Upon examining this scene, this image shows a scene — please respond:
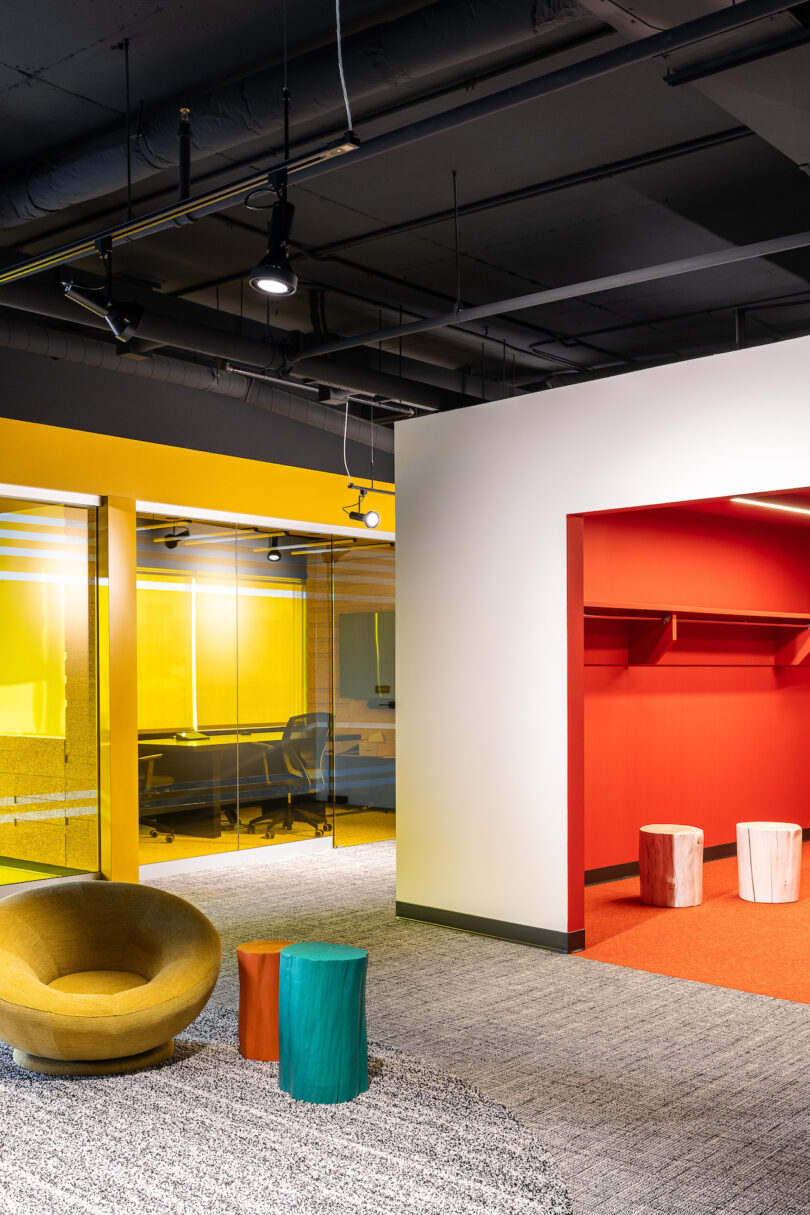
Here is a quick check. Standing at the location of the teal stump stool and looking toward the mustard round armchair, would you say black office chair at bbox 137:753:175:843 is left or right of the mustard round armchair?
right

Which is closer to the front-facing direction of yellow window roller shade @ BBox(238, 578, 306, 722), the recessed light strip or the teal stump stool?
the teal stump stool

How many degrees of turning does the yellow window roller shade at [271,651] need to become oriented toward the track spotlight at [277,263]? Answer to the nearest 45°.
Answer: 0° — it already faces it

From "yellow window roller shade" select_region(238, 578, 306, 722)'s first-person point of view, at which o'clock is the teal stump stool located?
The teal stump stool is roughly at 12 o'clock from the yellow window roller shade.

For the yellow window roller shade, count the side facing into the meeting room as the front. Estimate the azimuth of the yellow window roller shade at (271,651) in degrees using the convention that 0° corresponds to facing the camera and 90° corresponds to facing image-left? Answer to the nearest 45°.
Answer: approximately 0°
